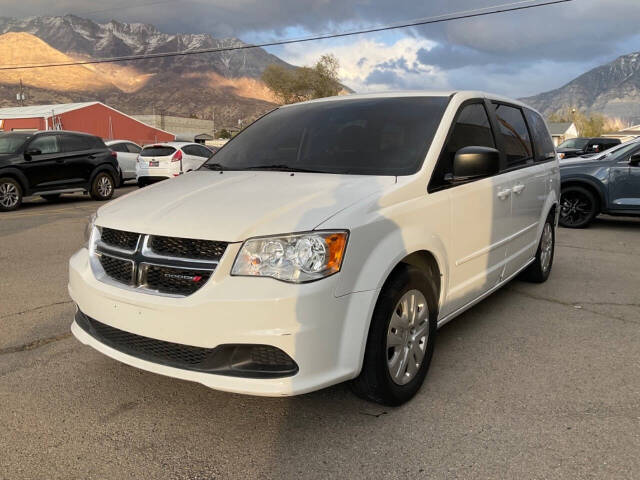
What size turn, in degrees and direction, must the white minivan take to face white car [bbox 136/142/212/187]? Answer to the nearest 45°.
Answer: approximately 135° to its right

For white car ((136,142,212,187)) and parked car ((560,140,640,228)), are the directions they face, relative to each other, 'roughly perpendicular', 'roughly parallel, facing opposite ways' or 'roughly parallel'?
roughly perpendicular

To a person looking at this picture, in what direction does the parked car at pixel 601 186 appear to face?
facing to the left of the viewer

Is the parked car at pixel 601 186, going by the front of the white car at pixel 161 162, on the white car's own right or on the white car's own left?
on the white car's own right

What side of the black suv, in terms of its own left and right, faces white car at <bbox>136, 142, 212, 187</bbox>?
back

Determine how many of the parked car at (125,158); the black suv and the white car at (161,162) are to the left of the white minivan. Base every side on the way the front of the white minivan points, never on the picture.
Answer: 0

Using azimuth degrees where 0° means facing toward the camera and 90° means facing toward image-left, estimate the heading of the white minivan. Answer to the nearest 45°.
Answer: approximately 45°

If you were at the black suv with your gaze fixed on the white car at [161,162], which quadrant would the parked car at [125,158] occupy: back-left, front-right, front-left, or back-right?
front-left

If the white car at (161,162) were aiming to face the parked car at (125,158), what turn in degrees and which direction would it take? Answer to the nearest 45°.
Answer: approximately 90° to its left

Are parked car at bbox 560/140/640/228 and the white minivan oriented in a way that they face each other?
no

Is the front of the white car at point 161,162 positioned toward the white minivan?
no

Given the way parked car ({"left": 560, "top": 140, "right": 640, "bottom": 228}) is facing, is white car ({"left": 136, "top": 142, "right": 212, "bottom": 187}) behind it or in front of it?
in front

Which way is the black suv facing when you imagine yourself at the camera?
facing the viewer and to the left of the viewer

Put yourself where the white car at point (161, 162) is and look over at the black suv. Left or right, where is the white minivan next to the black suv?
left

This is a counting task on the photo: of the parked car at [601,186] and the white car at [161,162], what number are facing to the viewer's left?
1
